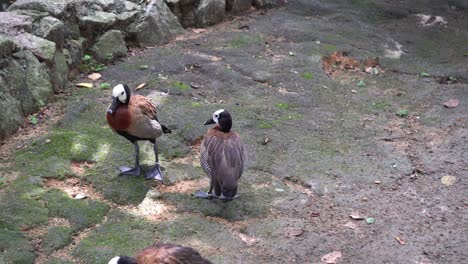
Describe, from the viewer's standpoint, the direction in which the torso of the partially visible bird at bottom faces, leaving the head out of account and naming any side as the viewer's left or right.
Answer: facing to the left of the viewer

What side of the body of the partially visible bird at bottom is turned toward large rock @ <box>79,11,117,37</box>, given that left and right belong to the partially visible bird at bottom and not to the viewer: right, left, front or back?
right

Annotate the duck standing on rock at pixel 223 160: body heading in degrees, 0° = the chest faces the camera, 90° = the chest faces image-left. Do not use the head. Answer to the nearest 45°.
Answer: approximately 135°

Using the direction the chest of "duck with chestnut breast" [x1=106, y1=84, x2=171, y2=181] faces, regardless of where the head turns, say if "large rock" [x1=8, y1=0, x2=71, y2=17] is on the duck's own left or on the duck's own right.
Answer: on the duck's own right

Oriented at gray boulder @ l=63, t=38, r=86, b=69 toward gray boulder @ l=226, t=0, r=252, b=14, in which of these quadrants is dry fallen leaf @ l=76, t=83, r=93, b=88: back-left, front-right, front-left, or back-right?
back-right
